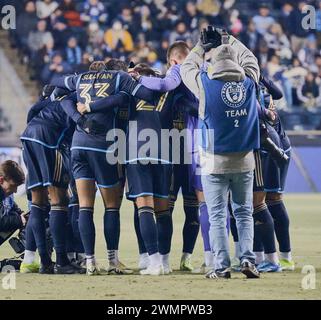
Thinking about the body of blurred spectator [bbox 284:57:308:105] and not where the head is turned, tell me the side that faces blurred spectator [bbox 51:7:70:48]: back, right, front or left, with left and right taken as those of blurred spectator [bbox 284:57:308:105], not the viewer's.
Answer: right

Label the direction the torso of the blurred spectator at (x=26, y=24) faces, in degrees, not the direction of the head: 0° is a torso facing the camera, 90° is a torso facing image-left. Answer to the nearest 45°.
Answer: approximately 0°

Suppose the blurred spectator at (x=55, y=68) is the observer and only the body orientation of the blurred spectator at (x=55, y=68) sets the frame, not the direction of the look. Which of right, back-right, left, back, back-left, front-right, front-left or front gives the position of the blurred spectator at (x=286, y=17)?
left

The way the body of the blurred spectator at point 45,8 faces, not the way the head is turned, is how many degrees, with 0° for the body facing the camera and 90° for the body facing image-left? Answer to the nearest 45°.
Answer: approximately 0°

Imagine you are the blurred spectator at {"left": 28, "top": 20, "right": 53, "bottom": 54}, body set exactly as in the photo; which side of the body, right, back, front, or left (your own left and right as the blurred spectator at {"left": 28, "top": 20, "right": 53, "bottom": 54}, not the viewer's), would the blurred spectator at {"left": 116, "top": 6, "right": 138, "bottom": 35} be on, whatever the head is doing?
left

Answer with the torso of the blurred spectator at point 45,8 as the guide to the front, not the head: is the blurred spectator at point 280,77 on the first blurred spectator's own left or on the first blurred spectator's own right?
on the first blurred spectator's own left

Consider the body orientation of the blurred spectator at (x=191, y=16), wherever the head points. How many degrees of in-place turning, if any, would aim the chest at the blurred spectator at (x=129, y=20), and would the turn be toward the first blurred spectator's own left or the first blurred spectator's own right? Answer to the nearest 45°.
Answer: approximately 90° to the first blurred spectator's own right

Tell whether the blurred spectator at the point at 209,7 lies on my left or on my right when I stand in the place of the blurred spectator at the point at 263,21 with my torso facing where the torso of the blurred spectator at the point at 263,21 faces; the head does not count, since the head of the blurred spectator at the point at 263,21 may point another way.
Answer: on my right

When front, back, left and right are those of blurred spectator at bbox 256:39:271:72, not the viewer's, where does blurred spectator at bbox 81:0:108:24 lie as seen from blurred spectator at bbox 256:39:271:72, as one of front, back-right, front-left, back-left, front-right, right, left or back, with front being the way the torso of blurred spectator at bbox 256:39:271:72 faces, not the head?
right

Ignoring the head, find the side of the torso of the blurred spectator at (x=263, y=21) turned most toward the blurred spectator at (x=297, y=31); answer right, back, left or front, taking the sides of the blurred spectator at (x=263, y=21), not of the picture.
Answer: left

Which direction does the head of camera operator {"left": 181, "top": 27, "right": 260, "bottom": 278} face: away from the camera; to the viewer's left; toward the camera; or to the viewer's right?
away from the camera
